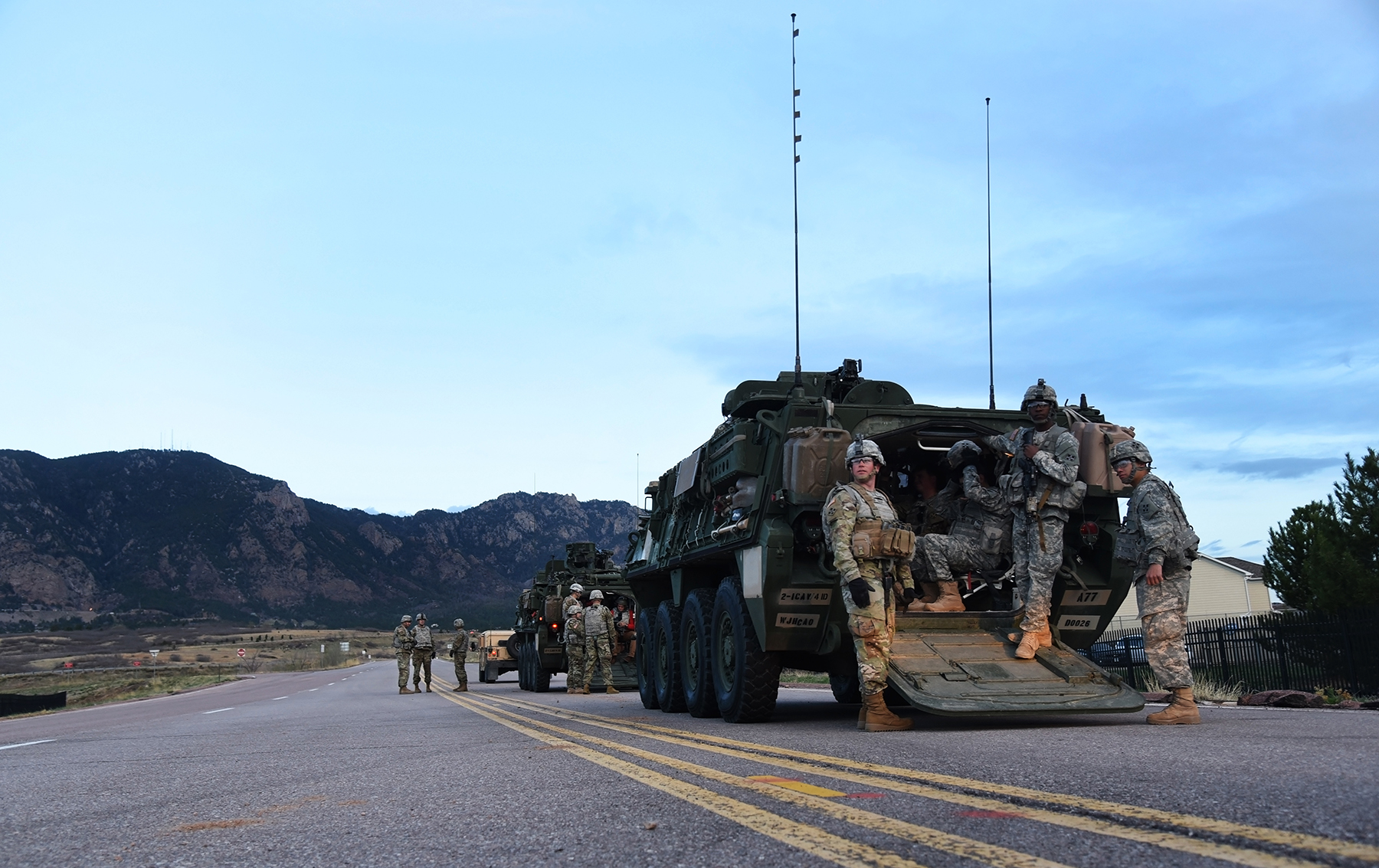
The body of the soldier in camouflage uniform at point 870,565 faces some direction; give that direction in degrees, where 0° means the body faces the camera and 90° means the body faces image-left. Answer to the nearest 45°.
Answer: approximately 315°

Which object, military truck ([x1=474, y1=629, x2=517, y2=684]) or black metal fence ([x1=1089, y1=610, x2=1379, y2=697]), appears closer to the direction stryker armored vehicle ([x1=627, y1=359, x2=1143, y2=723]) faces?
the military truck

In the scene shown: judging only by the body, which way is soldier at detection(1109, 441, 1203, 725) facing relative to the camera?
to the viewer's left

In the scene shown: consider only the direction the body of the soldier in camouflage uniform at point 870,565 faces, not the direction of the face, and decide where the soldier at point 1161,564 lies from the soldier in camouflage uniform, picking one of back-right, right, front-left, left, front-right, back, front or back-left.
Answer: front-left

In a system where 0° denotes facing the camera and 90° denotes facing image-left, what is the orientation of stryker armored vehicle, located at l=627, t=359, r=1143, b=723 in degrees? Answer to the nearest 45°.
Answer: approximately 135°

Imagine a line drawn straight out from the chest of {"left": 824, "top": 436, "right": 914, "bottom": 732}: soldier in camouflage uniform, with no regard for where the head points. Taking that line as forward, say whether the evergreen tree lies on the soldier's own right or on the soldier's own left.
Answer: on the soldier's own left

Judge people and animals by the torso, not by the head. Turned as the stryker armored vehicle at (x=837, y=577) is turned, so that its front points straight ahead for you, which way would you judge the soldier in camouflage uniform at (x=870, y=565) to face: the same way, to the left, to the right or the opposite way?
the opposite way

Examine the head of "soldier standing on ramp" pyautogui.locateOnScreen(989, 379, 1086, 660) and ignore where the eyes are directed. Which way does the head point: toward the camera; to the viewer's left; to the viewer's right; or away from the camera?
toward the camera
